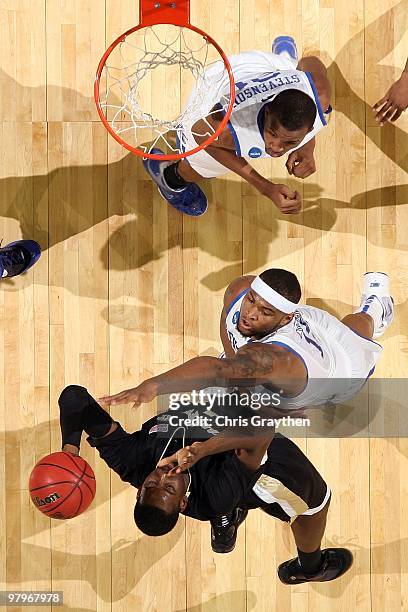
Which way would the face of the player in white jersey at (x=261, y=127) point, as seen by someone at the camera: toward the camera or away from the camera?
toward the camera

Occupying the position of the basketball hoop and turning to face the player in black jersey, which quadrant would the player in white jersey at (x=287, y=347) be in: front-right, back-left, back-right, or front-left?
front-left

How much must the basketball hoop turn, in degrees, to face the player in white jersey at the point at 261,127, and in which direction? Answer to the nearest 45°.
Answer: approximately 45° to its left
